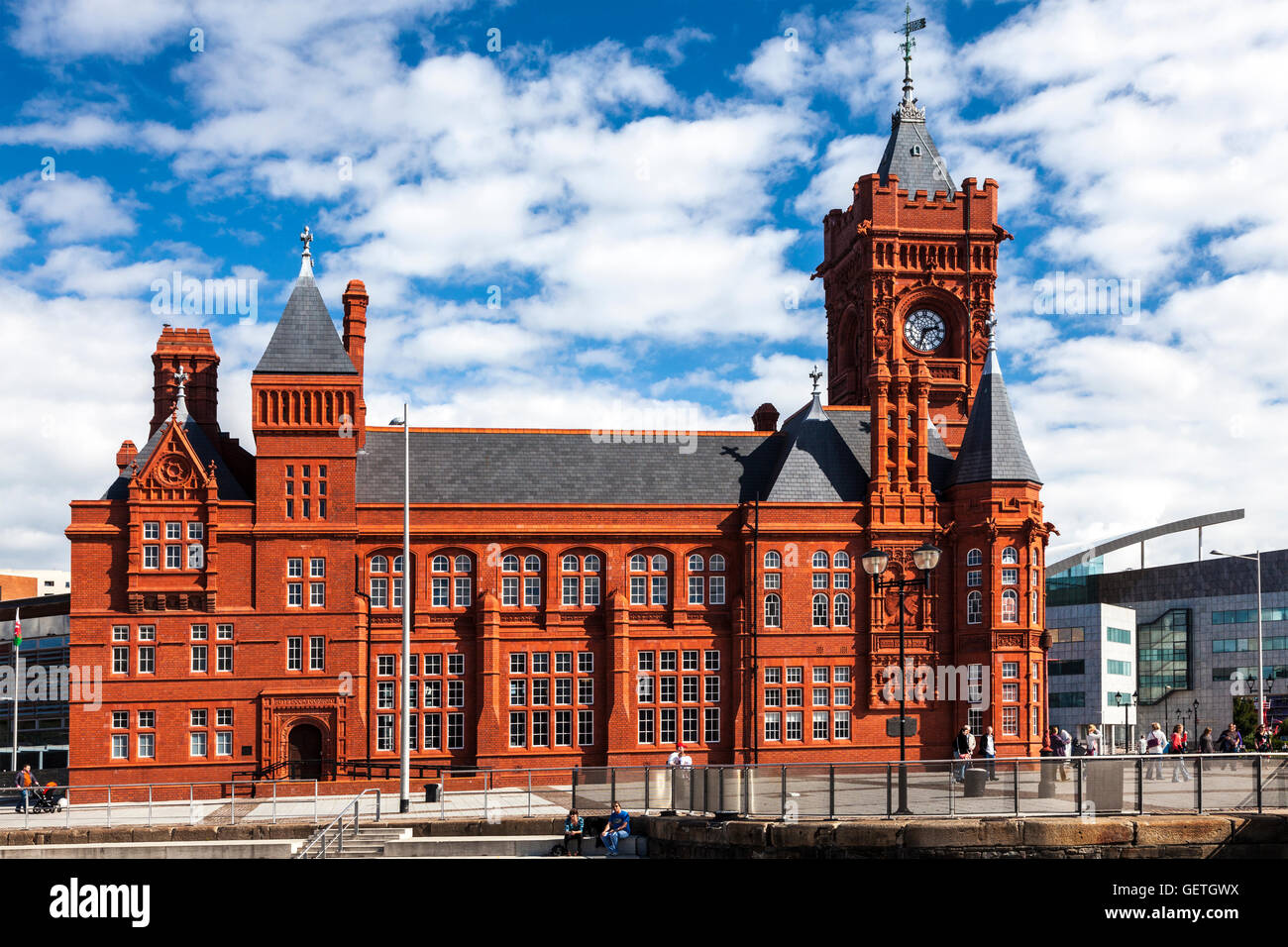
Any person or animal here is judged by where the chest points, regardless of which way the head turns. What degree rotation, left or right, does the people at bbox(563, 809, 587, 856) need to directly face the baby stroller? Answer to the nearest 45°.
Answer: approximately 135° to their right

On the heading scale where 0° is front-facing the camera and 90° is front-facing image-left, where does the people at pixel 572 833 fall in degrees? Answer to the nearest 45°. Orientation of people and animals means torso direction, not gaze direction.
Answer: approximately 0°
